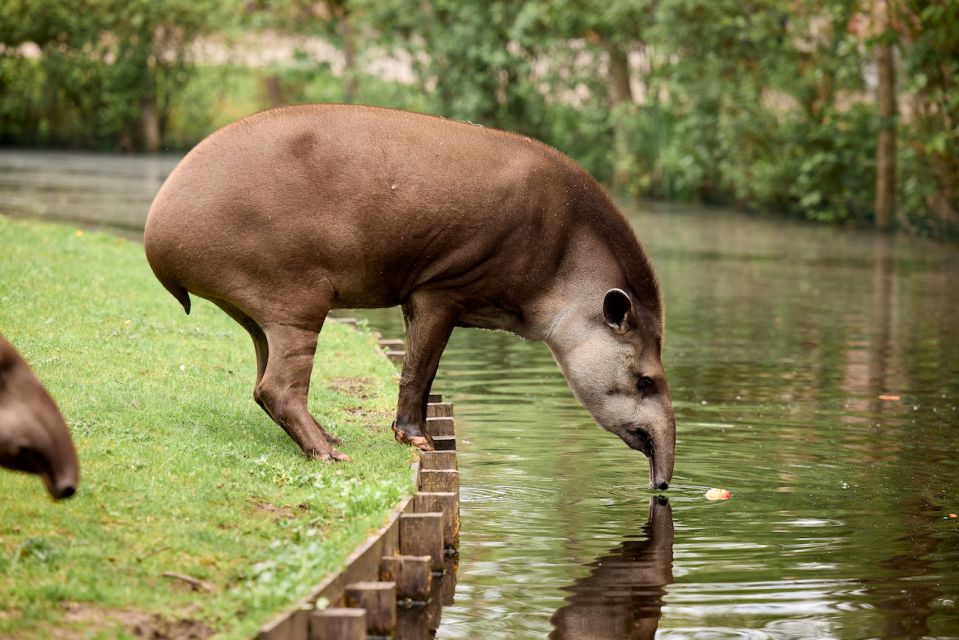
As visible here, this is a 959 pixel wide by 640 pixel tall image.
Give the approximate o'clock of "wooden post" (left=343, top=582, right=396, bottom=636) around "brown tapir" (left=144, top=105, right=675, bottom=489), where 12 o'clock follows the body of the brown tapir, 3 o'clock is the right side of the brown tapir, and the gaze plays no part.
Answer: The wooden post is roughly at 3 o'clock from the brown tapir.

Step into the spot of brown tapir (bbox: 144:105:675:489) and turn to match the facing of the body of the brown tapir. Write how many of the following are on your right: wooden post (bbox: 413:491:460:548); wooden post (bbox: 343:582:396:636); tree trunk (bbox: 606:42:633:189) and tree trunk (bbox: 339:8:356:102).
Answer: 2

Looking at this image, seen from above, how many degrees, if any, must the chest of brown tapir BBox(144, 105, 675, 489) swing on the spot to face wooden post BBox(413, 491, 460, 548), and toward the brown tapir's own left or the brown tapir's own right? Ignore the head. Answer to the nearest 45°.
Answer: approximately 90° to the brown tapir's own right

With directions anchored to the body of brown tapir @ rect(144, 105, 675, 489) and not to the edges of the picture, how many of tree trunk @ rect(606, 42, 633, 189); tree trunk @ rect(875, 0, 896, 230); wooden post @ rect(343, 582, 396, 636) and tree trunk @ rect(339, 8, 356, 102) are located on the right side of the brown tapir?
1

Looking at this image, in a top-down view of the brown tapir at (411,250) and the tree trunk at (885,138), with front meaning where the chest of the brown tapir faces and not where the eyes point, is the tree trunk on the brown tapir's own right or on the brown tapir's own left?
on the brown tapir's own left

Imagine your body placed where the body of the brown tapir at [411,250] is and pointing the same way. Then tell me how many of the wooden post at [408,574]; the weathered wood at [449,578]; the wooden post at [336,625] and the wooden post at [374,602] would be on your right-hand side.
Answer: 4

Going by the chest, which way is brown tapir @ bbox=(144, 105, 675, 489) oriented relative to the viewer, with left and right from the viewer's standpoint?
facing to the right of the viewer

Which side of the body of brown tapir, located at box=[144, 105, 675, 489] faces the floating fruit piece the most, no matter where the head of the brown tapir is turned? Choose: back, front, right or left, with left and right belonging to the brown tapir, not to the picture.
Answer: front

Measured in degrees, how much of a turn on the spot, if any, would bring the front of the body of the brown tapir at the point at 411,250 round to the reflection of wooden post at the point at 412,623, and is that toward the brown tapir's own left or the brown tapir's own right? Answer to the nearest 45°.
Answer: approximately 90° to the brown tapir's own right
